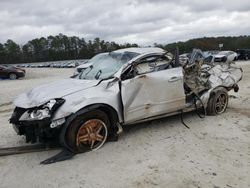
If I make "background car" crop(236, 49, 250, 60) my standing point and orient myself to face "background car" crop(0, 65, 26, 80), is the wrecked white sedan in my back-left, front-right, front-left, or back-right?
front-left

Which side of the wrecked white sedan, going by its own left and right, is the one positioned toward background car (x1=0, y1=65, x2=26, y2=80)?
right

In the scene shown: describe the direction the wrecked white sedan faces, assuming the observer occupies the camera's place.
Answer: facing the viewer and to the left of the viewer

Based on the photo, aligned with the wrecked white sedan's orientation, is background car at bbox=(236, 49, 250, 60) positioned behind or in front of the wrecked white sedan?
behind
